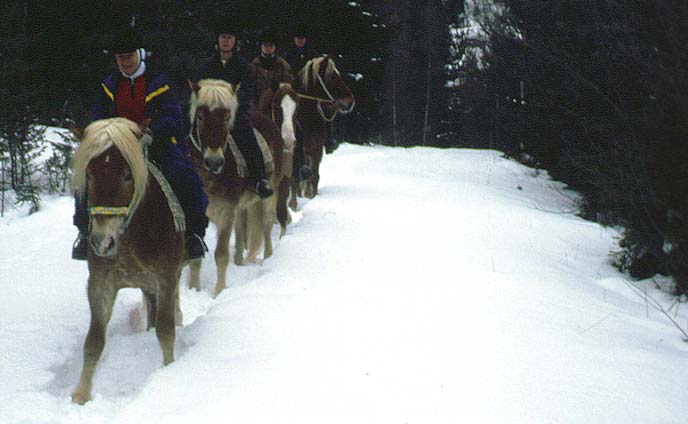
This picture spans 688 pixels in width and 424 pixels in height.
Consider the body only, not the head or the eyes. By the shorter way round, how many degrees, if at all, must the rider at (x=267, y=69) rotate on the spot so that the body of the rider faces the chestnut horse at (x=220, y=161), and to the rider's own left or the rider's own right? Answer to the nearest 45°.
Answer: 0° — they already face it

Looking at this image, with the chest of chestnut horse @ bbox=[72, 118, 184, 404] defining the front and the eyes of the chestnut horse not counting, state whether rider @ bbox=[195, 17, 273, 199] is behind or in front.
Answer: behind

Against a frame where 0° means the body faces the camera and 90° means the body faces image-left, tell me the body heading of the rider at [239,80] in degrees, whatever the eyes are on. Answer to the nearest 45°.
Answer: approximately 0°

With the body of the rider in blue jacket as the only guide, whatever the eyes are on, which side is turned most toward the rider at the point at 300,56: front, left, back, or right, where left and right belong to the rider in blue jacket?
back

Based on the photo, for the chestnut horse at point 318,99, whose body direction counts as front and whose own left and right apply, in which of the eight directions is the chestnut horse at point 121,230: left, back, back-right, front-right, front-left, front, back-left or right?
front-right

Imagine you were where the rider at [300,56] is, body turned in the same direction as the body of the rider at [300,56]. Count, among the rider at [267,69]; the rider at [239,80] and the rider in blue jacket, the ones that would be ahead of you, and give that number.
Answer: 3

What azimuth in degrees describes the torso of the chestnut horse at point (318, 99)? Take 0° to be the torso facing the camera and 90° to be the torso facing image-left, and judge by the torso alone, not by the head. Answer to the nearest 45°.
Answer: approximately 315°
